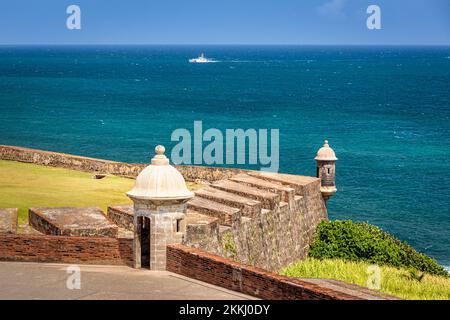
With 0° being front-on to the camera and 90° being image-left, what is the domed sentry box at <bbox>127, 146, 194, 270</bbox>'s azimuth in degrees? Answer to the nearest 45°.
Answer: approximately 45°

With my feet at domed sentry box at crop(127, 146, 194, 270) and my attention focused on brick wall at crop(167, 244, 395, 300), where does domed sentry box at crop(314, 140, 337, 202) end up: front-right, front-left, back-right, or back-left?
back-left

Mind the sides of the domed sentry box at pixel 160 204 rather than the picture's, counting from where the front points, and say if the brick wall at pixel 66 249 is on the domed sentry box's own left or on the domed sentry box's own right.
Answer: on the domed sentry box's own right

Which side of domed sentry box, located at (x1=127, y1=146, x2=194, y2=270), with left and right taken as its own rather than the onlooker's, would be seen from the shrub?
back

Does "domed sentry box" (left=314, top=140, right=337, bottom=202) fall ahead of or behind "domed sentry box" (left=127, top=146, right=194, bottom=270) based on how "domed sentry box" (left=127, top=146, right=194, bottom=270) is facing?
behind

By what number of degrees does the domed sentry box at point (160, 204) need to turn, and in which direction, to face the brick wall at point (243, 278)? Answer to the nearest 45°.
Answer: approximately 90° to its left

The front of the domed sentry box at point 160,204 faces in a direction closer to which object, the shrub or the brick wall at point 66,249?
the brick wall

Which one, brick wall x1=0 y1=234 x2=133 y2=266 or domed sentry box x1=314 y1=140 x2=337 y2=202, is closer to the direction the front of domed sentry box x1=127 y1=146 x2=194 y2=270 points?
the brick wall
